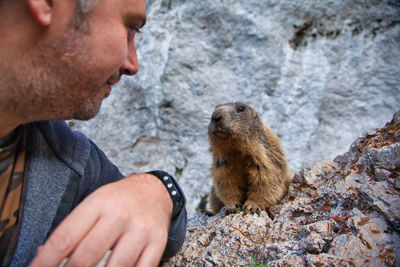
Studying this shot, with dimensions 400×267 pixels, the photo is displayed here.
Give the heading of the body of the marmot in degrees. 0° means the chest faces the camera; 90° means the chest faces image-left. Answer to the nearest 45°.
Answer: approximately 45°
